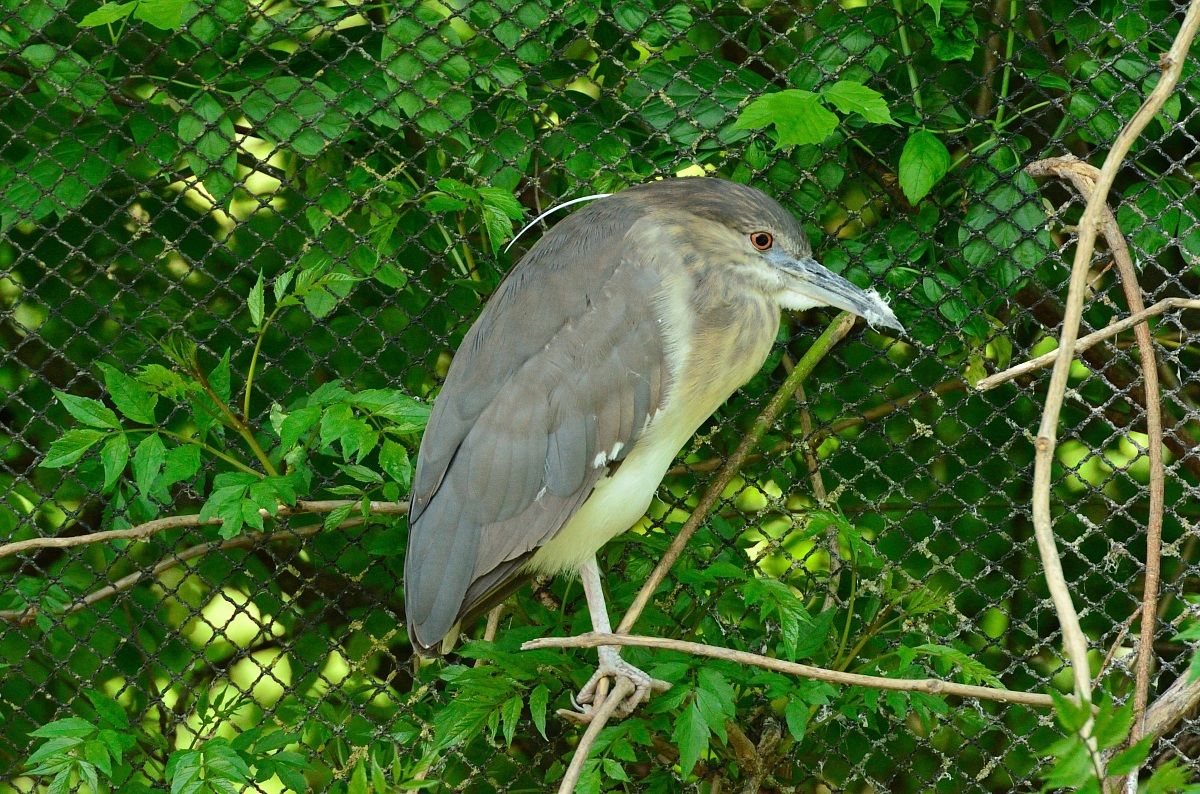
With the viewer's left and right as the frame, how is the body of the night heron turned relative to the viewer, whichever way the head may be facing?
facing to the right of the viewer
